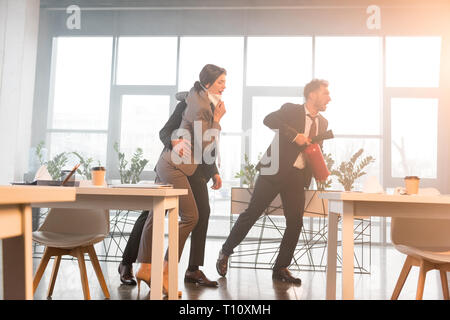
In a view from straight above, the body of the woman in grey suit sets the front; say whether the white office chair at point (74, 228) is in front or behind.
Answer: behind

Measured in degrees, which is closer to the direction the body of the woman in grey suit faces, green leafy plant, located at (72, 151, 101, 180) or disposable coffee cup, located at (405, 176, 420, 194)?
the disposable coffee cup

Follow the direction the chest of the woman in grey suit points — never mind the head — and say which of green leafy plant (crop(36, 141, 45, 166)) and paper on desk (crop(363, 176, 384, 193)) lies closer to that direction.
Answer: the paper on desk

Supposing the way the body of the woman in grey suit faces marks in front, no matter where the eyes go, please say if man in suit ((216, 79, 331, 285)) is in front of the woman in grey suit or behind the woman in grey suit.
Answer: in front

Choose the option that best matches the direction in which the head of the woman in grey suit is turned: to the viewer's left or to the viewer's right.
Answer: to the viewer's right

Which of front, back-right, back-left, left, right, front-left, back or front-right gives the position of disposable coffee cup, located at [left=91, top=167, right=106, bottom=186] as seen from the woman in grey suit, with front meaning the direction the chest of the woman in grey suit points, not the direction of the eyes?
back-right

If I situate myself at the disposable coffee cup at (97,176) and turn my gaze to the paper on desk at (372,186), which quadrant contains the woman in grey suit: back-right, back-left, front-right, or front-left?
front-left

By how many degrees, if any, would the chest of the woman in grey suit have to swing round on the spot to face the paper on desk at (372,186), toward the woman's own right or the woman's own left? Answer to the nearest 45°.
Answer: approximately 45° to the woman's own right

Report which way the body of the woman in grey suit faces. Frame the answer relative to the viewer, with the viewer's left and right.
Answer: facing to the right of the viewer

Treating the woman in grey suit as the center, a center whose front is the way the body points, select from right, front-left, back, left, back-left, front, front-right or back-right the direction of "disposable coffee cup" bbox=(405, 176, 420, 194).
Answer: front-right

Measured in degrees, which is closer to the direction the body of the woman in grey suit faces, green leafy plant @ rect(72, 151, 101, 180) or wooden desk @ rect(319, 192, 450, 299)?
the wooden desk

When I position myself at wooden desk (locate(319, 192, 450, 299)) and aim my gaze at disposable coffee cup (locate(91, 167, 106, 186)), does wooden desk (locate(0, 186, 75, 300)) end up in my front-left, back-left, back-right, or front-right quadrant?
front-left

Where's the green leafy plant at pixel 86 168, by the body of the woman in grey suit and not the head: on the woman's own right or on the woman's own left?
on the woman's own left

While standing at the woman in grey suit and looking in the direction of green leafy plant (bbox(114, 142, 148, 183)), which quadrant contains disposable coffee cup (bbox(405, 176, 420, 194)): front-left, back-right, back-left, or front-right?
back-right
